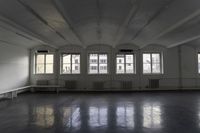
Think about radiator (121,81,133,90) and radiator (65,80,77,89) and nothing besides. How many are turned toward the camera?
2

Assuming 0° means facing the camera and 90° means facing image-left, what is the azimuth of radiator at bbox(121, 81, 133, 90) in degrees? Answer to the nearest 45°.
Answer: approximately 0°

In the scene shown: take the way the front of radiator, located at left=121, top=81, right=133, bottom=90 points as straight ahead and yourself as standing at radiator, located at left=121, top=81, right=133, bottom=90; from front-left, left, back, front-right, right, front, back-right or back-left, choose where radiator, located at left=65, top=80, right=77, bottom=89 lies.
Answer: right

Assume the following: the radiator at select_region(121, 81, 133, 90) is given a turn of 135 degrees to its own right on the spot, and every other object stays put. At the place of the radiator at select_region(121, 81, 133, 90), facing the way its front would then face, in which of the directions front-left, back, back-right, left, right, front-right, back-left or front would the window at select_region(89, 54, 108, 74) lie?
front-left

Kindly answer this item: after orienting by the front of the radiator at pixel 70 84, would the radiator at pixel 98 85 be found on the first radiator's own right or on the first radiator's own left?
on the first radiator's own left

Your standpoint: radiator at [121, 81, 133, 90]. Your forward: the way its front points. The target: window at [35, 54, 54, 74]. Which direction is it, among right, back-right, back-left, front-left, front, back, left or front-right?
right

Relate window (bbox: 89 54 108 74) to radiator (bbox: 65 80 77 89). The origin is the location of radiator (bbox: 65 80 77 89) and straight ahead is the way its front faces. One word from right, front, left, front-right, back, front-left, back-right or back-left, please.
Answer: left

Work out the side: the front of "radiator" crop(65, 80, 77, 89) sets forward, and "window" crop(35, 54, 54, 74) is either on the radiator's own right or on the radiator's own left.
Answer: on the radiator's own right

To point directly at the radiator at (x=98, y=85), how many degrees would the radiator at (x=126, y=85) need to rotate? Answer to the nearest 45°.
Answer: approximately 90° to its right

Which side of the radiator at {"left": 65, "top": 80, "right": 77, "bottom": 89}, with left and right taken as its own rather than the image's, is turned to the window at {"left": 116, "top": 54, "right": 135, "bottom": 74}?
left

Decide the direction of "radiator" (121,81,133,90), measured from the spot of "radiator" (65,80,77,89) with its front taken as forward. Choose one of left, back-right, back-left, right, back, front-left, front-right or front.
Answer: left

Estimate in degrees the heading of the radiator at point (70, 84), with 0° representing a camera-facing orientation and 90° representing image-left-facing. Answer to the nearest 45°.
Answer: approximately 0°
